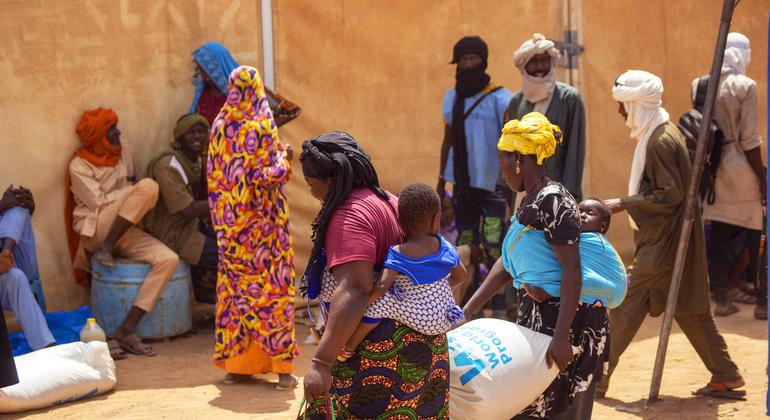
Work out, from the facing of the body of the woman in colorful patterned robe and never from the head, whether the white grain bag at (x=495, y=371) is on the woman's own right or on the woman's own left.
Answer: on the woman's own right

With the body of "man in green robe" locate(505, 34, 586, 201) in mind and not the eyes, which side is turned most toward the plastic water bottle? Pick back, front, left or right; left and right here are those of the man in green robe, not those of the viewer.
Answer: right

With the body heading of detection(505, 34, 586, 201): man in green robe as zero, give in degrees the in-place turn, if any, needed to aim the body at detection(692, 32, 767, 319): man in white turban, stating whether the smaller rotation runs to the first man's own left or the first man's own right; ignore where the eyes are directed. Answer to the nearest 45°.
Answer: approximately 135° to the first man's own left

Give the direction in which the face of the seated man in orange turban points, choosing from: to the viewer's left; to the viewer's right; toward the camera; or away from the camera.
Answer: to the viewer's right

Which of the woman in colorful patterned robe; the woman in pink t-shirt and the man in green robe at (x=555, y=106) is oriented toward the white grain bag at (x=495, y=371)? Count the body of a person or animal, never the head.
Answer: the man in green robe

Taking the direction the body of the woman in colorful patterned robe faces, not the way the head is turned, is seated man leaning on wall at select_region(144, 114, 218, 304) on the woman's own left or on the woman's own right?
on the woman's own left

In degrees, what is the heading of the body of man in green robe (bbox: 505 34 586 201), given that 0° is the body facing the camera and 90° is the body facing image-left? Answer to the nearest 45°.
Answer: approximately 0°

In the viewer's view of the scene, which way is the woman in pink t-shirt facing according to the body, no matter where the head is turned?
to the viewer's left

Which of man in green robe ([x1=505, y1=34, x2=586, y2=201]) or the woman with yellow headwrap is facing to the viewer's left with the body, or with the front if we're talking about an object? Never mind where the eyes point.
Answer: the woman with yellow headwrap

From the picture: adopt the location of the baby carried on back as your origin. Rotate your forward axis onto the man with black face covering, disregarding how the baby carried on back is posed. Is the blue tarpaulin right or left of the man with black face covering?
left

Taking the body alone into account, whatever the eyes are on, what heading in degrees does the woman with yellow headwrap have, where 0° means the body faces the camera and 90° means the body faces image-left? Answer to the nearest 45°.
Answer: approximately 90°

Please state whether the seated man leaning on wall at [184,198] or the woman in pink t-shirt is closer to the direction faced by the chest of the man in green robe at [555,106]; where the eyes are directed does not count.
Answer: the woman in pink t-shirt

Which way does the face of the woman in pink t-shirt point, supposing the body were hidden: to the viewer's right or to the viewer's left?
to the viewer's left
